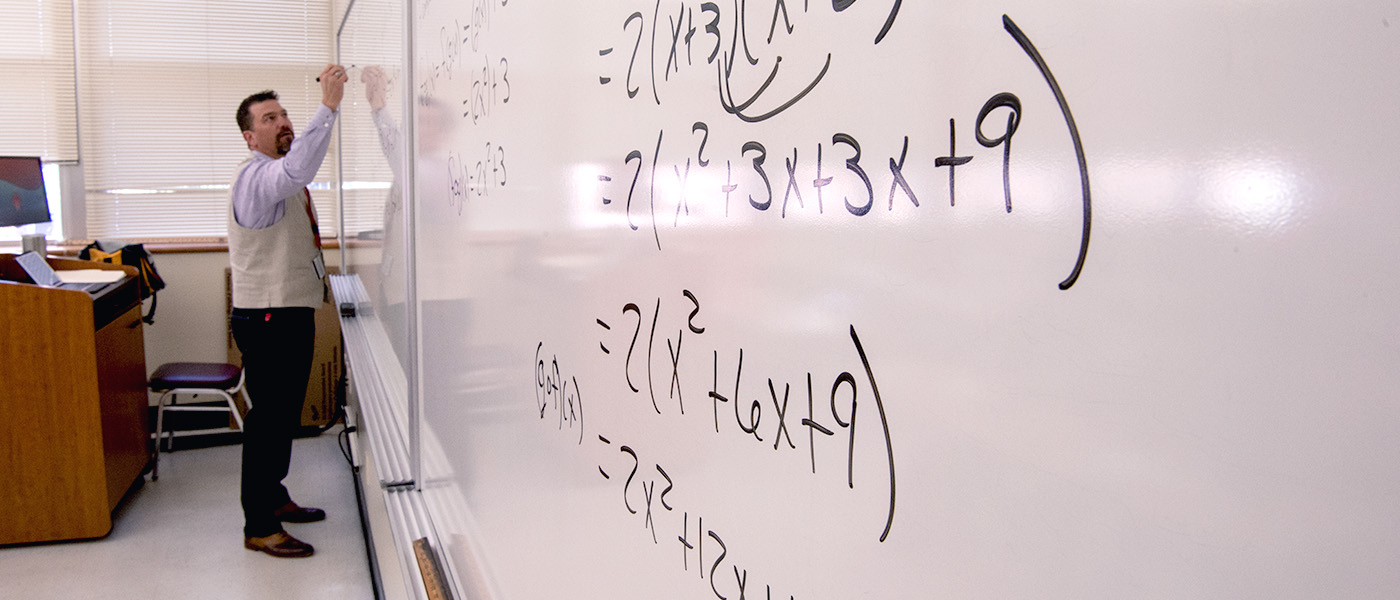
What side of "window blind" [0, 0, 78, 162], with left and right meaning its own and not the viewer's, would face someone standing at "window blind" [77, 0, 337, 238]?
left

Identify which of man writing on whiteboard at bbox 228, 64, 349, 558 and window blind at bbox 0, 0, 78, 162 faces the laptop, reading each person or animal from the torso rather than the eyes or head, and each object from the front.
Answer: the window blind

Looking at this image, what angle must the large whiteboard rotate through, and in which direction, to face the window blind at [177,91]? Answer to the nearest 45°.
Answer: approximately 90° to its right

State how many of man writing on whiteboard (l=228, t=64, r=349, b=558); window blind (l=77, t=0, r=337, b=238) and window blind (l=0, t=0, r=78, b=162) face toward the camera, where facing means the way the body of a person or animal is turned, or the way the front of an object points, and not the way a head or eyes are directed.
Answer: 2

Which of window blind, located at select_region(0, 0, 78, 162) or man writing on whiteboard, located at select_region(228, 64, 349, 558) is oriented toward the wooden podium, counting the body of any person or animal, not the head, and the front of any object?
the window blind

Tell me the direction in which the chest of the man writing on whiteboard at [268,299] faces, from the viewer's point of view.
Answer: to the viewer's right

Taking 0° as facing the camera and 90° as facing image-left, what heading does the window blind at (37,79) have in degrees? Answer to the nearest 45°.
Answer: approximately 0°

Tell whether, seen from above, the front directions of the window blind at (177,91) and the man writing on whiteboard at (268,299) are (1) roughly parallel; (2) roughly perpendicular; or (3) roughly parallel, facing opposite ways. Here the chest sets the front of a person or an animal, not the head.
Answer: roughly perpendicular

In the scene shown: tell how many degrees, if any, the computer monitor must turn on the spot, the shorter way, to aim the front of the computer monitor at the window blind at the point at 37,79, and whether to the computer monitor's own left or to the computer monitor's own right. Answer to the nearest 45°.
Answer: approximately 135° to the computer monitor's own left

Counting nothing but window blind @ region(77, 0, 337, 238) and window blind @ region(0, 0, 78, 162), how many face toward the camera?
2
